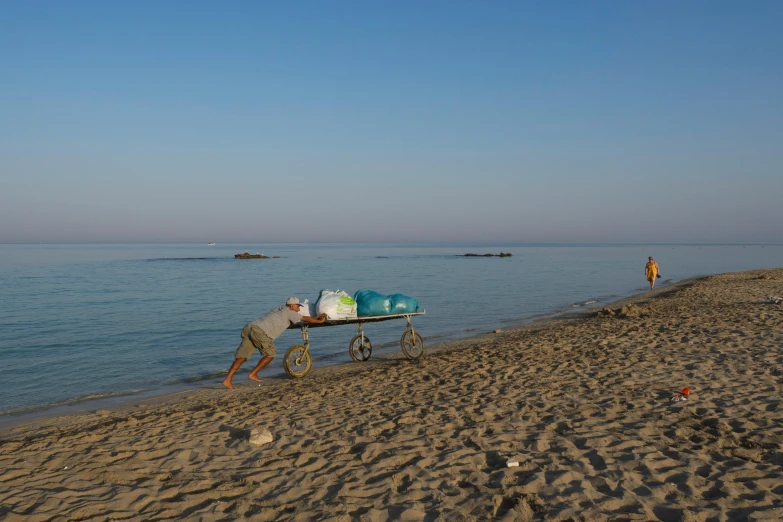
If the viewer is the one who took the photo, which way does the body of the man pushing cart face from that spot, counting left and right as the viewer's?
facing away from the viewer and to the right of the viewer
